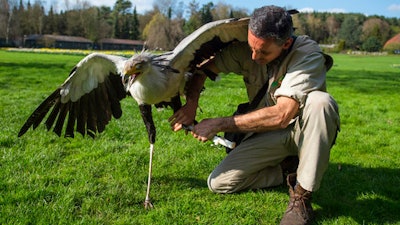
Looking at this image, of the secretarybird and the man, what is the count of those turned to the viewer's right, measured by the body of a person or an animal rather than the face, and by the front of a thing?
0

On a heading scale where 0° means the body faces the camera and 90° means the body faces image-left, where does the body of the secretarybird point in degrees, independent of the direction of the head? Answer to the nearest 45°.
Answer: approximately 45°

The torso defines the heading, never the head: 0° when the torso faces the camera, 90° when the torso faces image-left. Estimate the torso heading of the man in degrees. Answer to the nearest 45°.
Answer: approximately 45°
